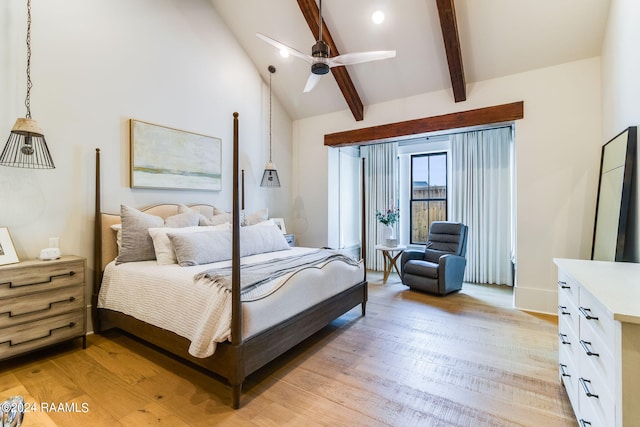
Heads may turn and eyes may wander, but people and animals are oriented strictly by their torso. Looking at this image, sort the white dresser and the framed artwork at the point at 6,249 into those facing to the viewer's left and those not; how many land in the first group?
1

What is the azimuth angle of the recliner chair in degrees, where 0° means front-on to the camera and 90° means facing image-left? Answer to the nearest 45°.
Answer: approximately 45°

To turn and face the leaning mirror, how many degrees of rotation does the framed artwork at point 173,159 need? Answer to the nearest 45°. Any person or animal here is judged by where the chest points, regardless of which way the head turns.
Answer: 0° — it already faces it

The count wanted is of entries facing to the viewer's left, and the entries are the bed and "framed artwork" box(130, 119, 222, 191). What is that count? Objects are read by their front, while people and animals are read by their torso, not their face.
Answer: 0

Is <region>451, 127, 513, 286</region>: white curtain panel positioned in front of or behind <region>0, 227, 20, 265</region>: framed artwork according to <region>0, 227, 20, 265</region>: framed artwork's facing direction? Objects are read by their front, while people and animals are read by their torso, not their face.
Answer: in front

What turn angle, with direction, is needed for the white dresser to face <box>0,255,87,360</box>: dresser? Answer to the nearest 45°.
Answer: approximately 45° to its left

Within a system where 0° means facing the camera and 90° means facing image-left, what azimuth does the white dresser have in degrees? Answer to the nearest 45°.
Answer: approximately 90°

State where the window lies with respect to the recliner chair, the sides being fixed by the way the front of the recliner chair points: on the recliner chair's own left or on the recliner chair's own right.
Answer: on the recliner chair's own right

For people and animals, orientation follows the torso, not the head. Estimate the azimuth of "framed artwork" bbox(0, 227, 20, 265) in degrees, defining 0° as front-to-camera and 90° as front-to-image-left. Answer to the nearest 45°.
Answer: approximately 315°

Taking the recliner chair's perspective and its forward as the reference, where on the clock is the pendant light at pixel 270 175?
The pendant light is roughly at 1 o'clock from the recliner chair.

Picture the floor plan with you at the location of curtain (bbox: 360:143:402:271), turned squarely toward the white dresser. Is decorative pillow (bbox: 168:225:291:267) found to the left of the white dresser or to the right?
right
